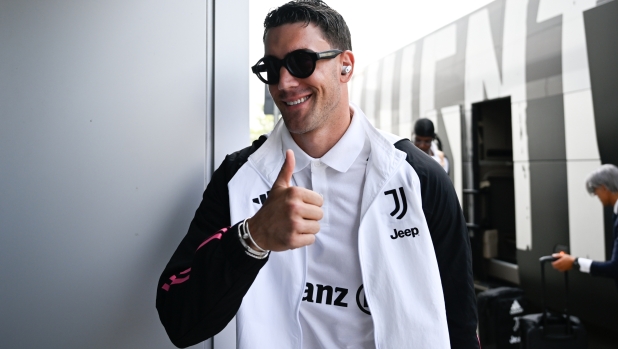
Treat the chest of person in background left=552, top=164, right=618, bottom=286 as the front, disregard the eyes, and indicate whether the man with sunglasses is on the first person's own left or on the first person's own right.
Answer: on the first person's own left

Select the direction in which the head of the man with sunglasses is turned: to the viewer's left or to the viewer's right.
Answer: to the viewer's left

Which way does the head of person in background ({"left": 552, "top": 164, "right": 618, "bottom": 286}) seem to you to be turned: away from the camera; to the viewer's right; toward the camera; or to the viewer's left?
to the viewer's left

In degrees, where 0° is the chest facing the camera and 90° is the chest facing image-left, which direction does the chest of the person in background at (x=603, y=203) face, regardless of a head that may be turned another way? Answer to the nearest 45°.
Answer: approximately 90°
